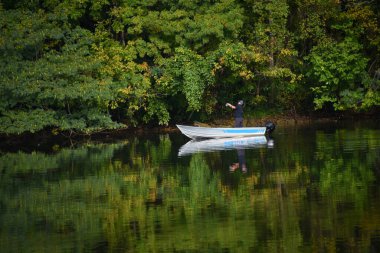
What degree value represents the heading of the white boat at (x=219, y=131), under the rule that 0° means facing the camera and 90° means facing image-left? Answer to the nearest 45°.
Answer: approximately 90°
